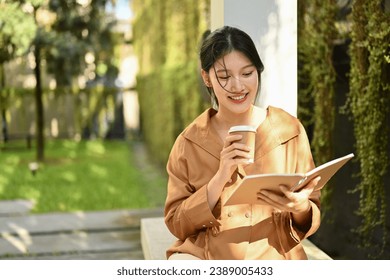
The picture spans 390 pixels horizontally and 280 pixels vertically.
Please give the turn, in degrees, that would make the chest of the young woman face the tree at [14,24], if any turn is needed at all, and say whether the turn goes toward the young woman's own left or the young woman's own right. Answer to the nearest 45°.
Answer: approximately 135° to the young woman's own right

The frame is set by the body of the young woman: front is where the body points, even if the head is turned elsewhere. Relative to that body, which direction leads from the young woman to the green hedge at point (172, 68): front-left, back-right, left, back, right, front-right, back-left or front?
back

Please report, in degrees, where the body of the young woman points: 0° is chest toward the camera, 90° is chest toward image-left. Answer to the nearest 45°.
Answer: approximately 0°

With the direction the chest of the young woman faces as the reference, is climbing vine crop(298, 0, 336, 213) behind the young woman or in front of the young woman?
behind

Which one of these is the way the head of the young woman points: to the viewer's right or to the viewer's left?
to the viewer's right

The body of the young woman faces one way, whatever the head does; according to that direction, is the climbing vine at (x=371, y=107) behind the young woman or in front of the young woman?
behind

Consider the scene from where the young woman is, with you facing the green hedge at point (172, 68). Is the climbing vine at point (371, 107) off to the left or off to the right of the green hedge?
right
